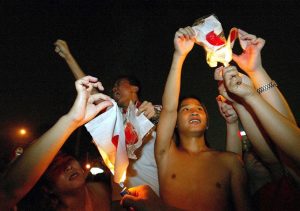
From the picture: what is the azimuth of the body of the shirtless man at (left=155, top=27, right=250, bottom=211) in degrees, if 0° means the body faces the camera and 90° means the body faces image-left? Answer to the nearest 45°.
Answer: approximately 0°
